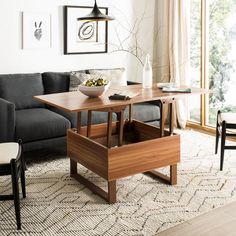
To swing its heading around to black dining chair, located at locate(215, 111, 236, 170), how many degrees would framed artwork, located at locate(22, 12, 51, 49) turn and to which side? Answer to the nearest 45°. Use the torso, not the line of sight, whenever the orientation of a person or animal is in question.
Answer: approximately 45° to its left

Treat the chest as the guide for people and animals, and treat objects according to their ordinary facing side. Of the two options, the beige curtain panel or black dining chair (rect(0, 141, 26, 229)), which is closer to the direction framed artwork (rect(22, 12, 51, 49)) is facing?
the black dining chair

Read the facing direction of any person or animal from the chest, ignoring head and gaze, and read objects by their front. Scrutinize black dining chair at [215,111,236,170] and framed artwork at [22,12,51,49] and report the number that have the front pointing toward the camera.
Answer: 1

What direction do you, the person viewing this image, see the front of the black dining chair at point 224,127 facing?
facing to the left of the viewer

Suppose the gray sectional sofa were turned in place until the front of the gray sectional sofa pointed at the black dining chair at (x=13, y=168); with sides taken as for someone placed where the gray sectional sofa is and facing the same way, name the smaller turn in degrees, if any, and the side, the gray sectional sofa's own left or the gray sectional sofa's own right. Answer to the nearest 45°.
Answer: approximately 45° to the gray sectional sofa's own right

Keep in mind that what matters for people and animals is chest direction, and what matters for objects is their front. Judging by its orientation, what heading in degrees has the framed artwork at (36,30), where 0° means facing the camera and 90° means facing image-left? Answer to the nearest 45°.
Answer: approximately 0°
